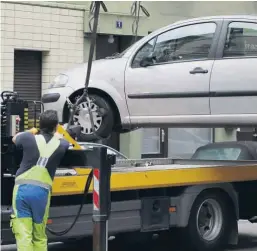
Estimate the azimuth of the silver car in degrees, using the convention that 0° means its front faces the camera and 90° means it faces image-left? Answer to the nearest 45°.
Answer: approximately 90°

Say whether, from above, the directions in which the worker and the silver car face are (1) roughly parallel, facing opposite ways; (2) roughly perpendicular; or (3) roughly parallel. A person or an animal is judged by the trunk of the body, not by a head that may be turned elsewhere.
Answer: roughly perpendicular

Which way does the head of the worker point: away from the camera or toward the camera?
away from the camera

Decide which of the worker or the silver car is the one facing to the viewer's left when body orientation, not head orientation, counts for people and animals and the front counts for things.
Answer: the silver car

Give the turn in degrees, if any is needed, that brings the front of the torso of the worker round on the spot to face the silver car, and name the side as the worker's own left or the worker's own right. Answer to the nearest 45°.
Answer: approximately 45° to the worker's own right

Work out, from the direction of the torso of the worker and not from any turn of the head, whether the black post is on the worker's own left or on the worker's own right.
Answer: on the worker's own right

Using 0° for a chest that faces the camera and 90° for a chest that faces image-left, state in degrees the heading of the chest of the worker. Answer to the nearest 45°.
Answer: approximately 180°

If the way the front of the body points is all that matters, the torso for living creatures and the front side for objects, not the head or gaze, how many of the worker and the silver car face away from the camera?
1

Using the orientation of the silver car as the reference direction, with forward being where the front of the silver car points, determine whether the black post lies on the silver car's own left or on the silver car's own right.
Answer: on the silver car's own left
